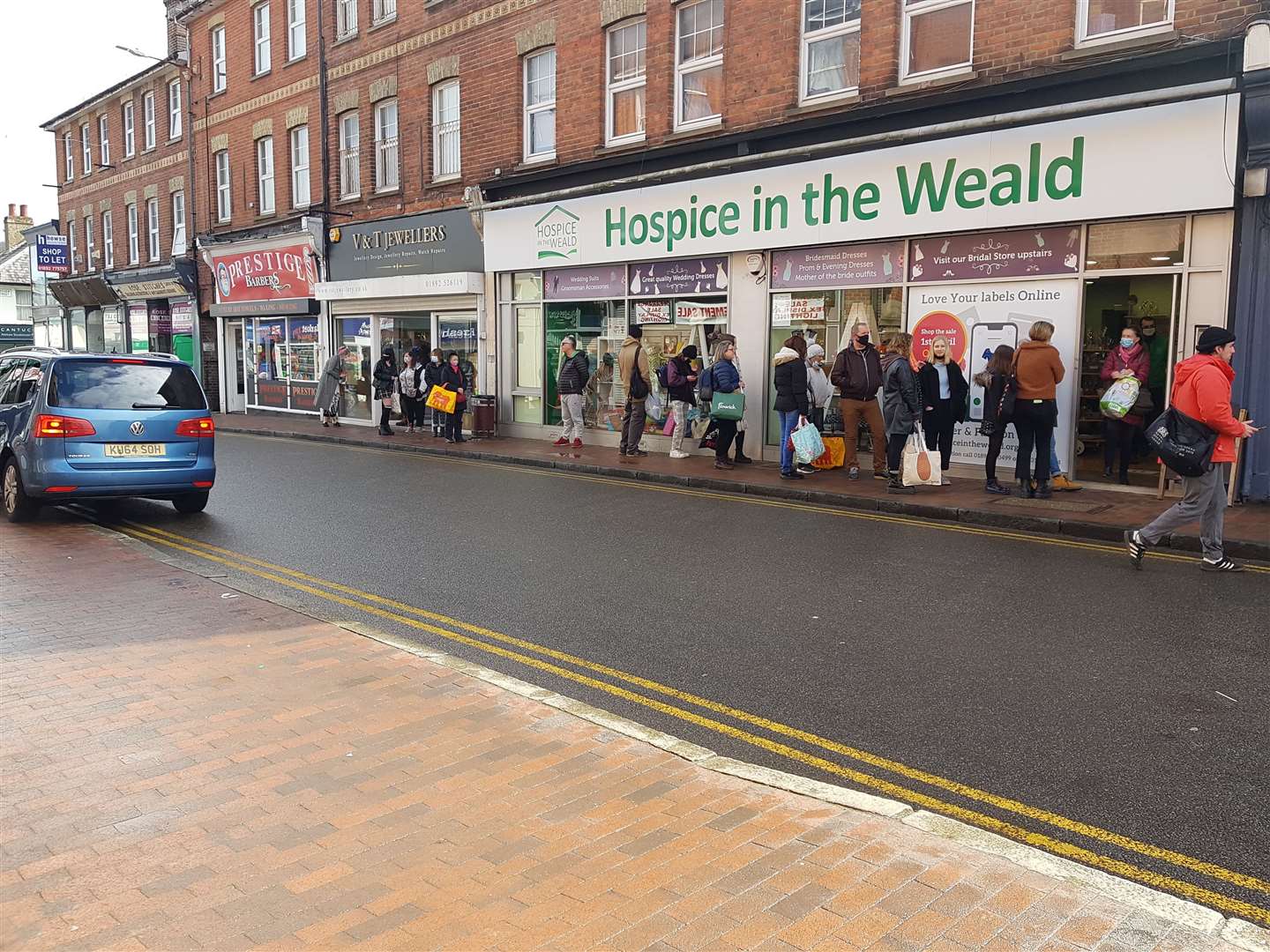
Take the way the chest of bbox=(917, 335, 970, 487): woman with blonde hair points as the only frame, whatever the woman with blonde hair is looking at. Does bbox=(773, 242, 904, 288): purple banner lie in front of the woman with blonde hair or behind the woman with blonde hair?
behind

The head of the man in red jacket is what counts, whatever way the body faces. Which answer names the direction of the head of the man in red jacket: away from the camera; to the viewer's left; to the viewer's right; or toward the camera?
to the viewer's right

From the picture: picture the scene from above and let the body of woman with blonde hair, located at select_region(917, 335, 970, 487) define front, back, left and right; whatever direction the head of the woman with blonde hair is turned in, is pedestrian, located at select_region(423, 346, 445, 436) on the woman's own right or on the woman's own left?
on the woman's own right

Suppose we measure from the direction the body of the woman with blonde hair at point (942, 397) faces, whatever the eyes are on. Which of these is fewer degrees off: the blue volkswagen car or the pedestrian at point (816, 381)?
the blue volkswagen car

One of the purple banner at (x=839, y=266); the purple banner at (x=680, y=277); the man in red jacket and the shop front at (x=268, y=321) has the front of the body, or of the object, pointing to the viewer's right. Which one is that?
the man in red jacket

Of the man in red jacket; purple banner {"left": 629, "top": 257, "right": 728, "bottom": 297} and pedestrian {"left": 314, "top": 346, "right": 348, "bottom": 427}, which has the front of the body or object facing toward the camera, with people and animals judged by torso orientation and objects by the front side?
the purple banner

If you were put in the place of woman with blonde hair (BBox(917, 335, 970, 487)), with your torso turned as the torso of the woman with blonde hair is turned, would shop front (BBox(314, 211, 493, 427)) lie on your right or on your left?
on your right

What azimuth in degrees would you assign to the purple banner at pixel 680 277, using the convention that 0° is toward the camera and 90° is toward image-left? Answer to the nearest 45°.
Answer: approximately 0°

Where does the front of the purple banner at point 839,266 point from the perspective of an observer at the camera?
facing the viewer and to the left of the viewer

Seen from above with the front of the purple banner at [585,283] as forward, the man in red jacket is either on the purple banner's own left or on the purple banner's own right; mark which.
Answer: on the purple banner's own left
